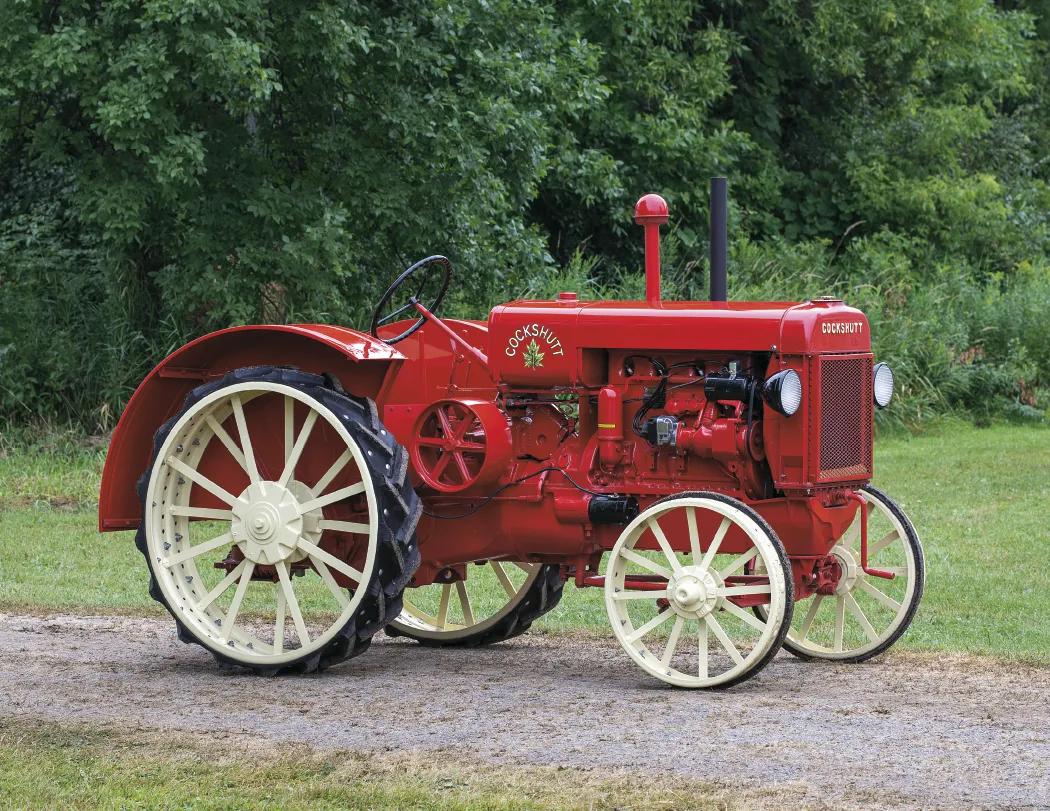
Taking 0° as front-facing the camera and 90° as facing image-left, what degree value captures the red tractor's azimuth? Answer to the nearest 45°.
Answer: approximately 315°
